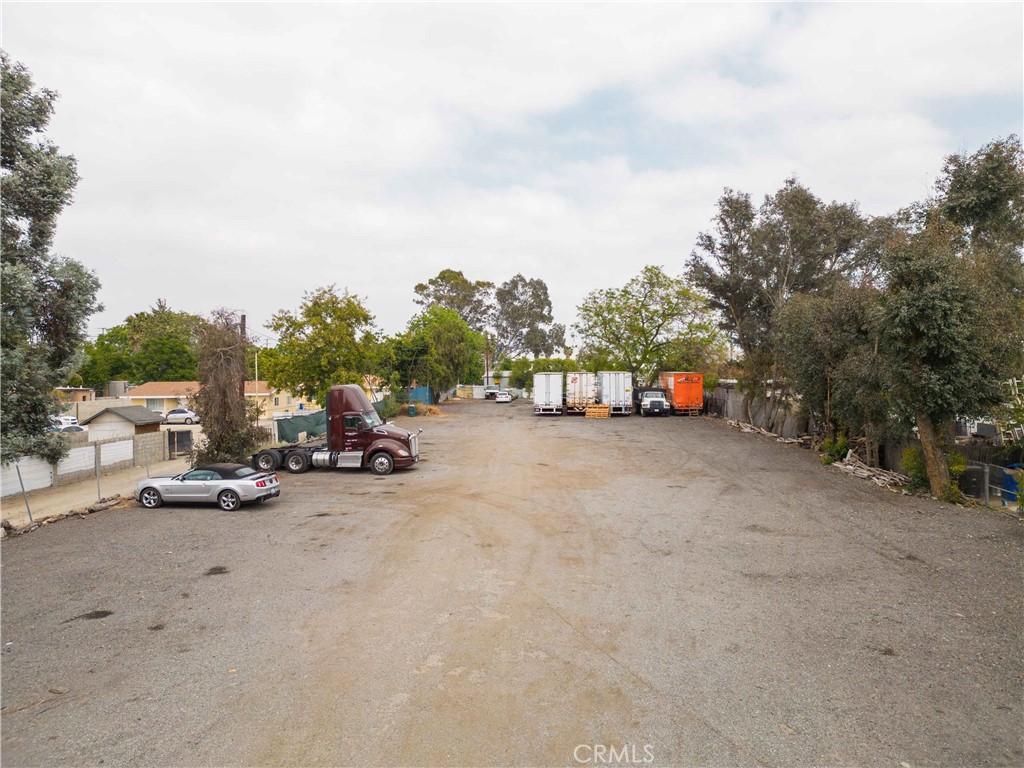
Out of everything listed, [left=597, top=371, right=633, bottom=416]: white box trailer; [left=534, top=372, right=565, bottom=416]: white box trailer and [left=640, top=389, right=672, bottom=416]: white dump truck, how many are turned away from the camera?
2

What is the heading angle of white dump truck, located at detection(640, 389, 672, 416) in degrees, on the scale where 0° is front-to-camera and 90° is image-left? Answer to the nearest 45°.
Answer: approximately 0°

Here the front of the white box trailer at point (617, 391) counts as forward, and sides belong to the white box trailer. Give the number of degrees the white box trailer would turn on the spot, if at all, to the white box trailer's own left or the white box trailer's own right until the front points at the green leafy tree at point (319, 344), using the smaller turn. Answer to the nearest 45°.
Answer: approximately 135° to the white box trailer's own left

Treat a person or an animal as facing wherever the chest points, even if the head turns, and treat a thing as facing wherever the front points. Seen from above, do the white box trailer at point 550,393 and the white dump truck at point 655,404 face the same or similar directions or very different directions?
very different directions

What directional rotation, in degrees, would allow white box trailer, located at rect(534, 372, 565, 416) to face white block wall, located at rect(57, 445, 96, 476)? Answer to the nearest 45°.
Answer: approximately 135° to its left

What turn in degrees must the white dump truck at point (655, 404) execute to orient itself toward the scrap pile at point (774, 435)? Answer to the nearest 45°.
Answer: approximately 45° to its left

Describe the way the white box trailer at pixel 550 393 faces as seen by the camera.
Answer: facing away from the viewer

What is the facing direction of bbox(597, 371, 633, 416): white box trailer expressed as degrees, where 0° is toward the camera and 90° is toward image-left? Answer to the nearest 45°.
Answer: approximately 180°

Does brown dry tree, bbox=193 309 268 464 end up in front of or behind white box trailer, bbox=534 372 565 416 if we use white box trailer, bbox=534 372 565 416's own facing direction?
behind

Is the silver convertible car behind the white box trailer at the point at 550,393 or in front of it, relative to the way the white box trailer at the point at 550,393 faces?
behind

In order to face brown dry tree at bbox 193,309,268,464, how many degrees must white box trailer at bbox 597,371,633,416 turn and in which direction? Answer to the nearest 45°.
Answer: approximately 135° to its left
